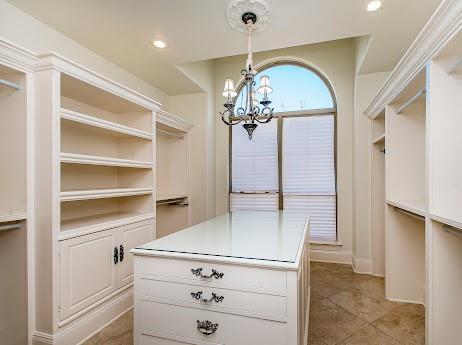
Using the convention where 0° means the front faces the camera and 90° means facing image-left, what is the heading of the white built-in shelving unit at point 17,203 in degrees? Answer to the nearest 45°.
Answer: approximately 315°

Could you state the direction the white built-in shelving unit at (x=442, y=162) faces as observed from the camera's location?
facing the viewer and to the left of the viewer

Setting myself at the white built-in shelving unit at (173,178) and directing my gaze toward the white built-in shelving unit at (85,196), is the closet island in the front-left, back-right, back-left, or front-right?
front-left

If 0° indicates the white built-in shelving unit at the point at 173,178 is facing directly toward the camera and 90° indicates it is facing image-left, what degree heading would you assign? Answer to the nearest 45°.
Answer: approximately 315°

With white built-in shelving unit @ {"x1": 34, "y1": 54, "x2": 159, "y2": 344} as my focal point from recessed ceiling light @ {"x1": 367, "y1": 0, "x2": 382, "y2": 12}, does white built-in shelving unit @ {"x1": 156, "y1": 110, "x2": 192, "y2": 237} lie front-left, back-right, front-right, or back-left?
front-right

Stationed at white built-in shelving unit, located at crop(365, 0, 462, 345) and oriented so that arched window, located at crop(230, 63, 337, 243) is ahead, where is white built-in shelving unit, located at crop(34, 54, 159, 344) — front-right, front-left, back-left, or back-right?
front-left

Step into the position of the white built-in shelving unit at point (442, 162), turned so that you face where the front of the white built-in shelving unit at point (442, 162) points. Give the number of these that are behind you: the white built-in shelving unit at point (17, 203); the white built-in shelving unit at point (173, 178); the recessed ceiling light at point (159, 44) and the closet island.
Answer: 0

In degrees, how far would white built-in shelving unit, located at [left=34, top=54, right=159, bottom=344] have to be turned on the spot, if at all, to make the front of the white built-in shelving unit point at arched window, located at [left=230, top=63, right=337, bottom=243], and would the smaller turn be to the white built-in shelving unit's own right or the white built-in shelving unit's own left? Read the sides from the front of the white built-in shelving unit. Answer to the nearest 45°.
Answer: approximately 45° to the white built-in shelving unit's own left

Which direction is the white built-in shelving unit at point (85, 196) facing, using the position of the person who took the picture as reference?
facing the viewer and to the right of the viewer

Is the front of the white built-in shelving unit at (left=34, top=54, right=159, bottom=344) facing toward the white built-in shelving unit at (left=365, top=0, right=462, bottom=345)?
yes

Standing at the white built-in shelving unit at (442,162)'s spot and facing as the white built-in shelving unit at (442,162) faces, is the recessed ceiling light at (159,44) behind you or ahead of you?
ahead

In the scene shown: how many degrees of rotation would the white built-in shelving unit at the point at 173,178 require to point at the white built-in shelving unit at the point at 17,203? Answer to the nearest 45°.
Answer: approximately 90° to its right
